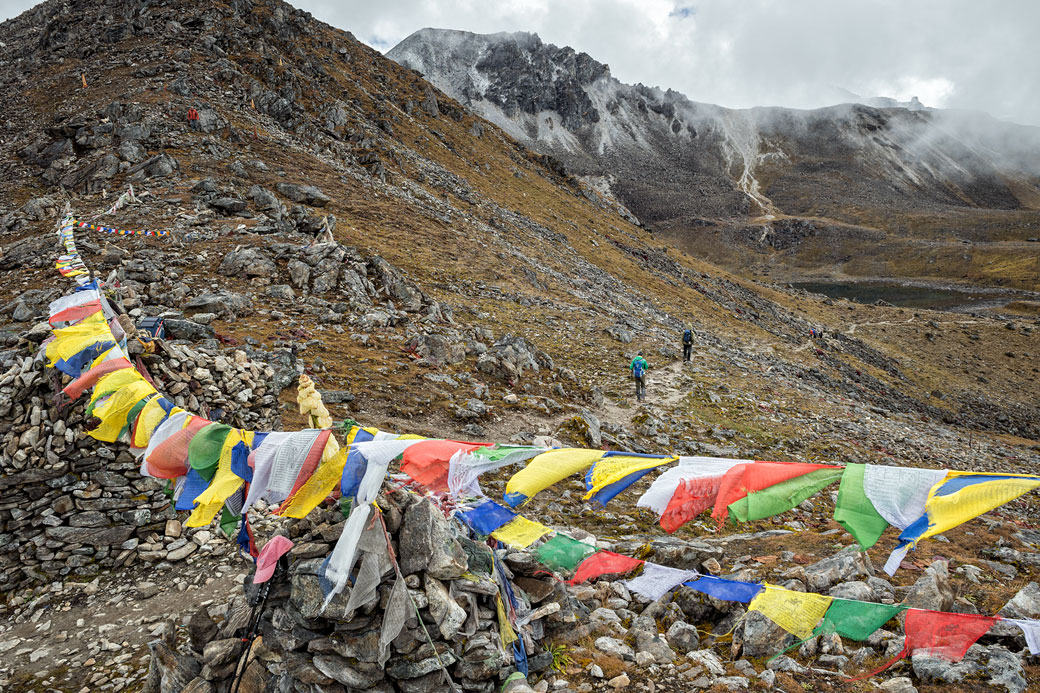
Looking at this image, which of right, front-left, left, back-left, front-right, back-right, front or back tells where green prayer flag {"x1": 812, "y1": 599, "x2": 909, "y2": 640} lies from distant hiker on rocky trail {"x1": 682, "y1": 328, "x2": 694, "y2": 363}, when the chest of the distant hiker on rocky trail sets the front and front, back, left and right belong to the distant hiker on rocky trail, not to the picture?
back

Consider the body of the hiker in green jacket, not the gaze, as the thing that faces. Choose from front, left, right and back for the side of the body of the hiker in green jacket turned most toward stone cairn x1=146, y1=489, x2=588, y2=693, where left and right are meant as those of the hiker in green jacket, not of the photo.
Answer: back

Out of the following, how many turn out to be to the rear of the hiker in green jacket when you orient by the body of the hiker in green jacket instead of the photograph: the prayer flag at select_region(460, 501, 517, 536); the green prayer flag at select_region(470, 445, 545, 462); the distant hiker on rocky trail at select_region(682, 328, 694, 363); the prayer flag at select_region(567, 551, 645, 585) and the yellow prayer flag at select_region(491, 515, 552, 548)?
4

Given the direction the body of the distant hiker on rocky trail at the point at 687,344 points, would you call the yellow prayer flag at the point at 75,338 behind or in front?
behind

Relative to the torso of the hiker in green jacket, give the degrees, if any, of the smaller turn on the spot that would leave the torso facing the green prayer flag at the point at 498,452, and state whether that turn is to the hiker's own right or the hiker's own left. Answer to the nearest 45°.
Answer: approximately 180°

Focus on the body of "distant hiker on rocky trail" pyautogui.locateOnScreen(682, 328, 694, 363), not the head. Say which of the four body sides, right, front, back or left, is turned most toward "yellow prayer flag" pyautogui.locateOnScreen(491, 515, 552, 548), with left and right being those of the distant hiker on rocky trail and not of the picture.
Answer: back

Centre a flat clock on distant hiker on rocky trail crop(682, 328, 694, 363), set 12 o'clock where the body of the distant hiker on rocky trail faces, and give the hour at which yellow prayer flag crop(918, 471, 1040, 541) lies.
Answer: The yellow prayer flag is roughly at 6 o'clock from the distant hiker on rocky trail.

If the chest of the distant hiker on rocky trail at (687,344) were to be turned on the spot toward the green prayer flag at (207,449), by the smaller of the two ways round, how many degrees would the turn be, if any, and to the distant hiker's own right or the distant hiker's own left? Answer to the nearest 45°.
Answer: approximately 180°

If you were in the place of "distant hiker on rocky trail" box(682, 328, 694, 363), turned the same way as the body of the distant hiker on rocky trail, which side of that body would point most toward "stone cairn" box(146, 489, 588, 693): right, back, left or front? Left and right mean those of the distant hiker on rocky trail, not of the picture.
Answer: back

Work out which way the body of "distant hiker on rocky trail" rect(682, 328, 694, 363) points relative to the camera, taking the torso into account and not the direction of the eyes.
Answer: away from the camera

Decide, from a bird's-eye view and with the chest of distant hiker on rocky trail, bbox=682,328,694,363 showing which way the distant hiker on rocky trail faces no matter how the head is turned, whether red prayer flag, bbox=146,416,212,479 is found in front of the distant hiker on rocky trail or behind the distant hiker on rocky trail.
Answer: behind

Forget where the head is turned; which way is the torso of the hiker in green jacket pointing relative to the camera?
away from the camera

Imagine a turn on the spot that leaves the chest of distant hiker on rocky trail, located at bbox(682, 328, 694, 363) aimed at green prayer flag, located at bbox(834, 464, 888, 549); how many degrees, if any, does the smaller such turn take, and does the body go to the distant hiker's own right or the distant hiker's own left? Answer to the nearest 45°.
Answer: approximately 180°

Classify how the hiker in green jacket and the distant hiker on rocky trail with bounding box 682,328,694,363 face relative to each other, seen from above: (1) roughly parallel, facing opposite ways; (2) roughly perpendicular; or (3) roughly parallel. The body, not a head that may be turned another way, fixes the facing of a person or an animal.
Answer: roughly parallel

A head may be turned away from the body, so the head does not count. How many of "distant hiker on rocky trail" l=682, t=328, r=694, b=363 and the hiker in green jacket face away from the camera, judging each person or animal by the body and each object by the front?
2

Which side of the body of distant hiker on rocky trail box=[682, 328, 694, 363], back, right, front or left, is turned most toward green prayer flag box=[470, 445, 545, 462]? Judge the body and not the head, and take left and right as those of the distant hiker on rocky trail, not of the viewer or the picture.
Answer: back

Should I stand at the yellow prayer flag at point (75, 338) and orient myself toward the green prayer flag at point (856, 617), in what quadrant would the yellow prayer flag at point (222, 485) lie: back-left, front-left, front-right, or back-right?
front-right
